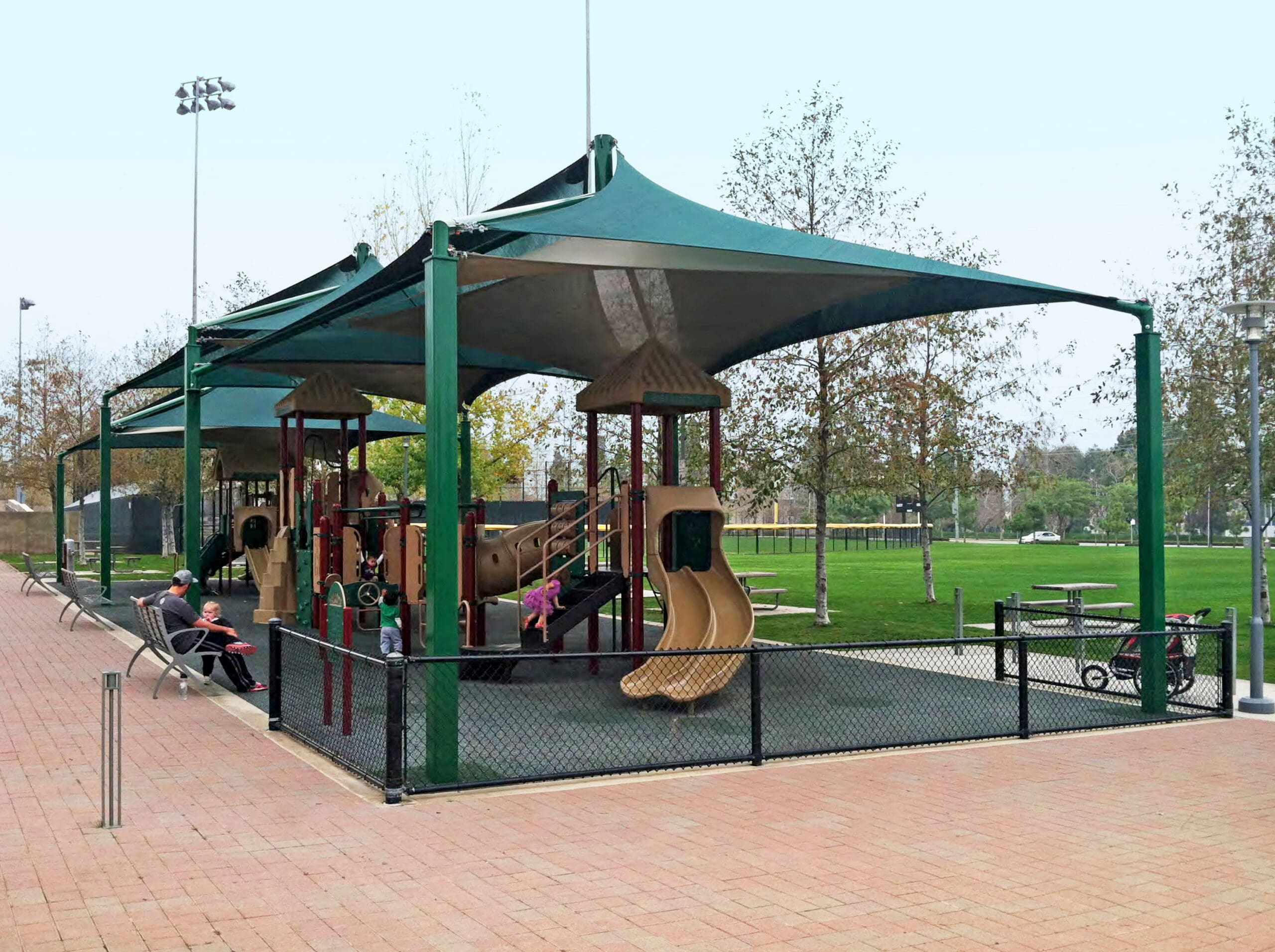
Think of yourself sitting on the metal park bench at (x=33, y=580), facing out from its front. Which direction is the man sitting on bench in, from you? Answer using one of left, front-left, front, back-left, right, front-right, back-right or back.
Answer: right

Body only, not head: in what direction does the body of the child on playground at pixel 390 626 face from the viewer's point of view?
away from the camera

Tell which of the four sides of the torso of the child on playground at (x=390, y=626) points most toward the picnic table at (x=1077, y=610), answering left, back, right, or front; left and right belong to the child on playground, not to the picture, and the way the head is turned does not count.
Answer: right

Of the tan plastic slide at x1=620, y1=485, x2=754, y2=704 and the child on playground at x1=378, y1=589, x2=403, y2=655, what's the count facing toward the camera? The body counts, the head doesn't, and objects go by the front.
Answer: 1

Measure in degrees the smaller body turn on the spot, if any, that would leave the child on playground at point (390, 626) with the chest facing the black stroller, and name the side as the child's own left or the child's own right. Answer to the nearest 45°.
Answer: approximately 90° to the child's own right

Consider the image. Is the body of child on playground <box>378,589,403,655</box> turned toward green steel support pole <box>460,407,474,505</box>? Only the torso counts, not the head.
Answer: yes

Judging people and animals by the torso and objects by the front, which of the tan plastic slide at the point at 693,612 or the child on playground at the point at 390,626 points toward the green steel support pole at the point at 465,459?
the child on playground

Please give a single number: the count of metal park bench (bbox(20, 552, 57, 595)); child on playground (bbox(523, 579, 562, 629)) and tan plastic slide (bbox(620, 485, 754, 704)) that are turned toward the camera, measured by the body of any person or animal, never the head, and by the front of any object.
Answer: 1

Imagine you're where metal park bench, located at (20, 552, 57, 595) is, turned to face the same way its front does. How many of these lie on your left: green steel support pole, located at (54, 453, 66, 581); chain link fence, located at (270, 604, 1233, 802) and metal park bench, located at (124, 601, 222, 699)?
1

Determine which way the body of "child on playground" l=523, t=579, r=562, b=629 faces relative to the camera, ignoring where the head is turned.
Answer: to the viewer's right

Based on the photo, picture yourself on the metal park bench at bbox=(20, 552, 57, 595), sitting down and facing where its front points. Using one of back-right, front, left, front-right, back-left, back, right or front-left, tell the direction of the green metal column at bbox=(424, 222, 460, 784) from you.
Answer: right

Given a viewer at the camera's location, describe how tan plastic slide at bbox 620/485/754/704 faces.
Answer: facing the viewer

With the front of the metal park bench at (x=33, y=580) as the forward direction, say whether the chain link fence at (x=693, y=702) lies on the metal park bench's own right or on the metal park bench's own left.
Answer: on the metal park bench's own right

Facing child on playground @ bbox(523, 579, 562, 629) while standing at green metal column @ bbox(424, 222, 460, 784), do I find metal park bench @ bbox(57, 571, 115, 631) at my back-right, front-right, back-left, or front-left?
front-left

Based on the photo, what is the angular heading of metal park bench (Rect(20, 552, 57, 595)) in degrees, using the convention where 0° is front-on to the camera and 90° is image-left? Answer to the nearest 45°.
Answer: approximately 270°

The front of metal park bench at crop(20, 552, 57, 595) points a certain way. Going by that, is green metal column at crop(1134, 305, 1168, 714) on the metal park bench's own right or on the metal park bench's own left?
on the metal park bench's own right
